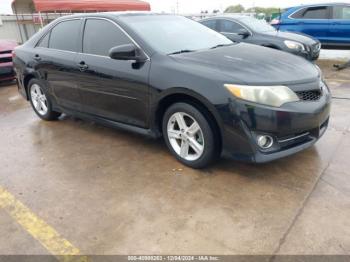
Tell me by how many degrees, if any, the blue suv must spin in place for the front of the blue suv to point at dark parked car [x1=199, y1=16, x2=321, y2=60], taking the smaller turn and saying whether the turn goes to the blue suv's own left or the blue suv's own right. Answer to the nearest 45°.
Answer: approximately 135° to the blue suv's own right

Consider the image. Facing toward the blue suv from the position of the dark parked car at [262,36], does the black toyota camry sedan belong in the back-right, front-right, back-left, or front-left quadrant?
back-right

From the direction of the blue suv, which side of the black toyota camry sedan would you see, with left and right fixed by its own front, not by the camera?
left

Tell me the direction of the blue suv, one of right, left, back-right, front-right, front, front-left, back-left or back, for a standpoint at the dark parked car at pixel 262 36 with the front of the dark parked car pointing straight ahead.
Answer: left

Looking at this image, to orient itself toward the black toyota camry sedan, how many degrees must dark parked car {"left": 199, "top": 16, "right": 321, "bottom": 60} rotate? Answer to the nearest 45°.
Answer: approximately 45° to its right

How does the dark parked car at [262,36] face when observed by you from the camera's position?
facing the viewer and to the right of the viewer

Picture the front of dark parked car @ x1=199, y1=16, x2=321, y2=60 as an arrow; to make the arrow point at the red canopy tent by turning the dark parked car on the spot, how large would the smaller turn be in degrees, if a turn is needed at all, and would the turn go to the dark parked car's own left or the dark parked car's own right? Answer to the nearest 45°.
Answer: approximately 180°

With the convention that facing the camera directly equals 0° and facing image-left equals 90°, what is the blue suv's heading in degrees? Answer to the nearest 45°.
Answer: approximately 270°
